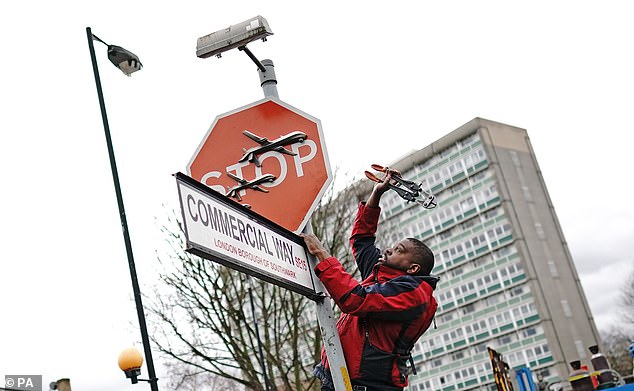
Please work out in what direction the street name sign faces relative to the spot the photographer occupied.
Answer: facing the viewer and to the right of the viewer

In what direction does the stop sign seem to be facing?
toward the camera

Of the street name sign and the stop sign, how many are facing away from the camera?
0

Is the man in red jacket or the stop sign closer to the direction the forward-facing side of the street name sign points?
the man in red jacket

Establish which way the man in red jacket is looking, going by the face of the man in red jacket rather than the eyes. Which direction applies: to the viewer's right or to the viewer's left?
to the viewer's left
